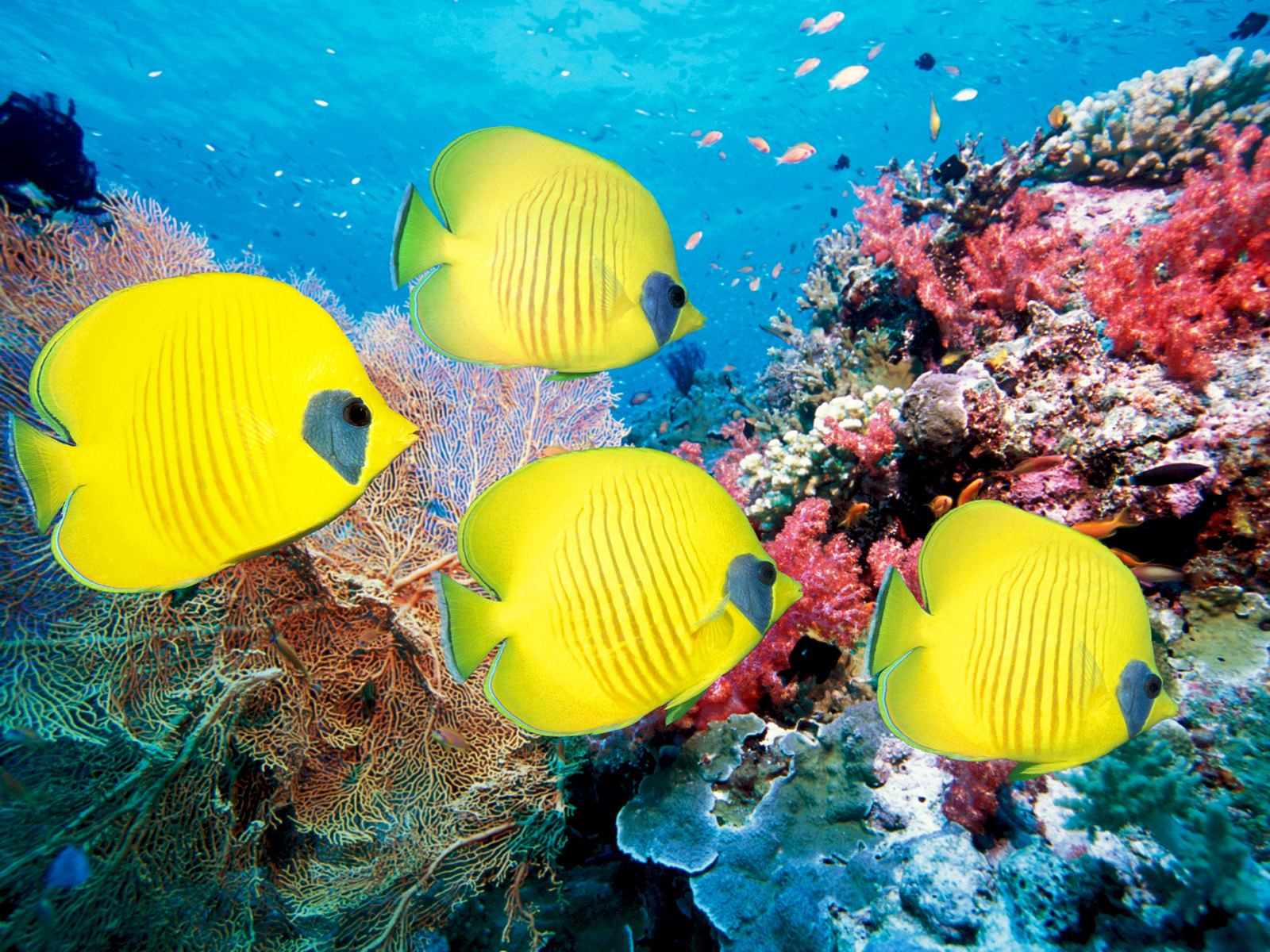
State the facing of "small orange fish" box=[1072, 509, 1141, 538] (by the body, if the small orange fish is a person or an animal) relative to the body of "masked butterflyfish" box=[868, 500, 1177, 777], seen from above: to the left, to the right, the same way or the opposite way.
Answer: the opposite way

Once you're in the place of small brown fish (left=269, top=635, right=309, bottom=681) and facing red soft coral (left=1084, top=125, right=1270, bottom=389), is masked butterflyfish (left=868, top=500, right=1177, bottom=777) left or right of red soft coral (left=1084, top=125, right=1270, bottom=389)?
right

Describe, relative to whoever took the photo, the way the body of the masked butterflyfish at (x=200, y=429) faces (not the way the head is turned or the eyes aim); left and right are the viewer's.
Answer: facing to the right of the viewer

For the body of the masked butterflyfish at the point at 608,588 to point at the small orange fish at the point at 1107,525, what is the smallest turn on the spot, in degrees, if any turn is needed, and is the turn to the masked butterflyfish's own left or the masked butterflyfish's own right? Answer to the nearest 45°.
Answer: approximately 45° to the masked butterflyfish's own left

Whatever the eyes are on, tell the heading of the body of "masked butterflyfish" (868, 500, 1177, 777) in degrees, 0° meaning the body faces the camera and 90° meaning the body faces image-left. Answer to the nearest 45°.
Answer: approximately 270°

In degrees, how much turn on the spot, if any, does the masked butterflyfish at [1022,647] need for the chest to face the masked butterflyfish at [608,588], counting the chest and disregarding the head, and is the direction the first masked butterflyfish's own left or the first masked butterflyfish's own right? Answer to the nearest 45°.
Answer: approximately 135° to the first masked butterflyfish's own right

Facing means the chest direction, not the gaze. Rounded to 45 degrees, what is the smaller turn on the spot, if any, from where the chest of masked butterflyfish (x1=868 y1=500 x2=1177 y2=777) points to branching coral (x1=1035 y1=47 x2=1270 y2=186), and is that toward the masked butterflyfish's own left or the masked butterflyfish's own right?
approximately 90° to the masked butterflyfish's own left

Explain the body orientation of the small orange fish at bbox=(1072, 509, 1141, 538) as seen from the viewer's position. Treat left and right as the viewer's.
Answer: facing to the left of the viewer
